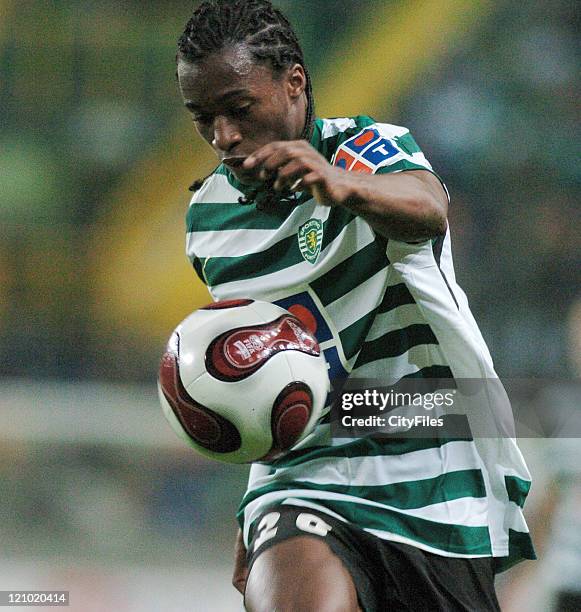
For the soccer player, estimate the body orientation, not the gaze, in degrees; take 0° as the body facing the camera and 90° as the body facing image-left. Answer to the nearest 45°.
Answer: approximately 45°

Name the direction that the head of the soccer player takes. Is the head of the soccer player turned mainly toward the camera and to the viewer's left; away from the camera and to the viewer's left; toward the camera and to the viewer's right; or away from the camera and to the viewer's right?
toward the camera and to the viewer's left
